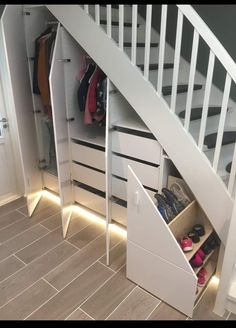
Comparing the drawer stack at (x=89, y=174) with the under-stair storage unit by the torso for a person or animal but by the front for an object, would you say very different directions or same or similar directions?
same or similar directions

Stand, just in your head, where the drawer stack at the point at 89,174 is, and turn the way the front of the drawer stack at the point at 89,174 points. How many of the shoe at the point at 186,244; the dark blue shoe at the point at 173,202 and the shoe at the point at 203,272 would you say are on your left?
3

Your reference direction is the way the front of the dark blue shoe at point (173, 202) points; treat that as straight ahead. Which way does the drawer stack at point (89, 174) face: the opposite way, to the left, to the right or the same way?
to the left

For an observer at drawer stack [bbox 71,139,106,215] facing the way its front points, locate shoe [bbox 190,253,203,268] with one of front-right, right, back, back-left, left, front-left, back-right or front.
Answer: left

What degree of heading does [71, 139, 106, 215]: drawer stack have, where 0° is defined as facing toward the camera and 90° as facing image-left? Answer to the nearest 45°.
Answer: approximately 45°
